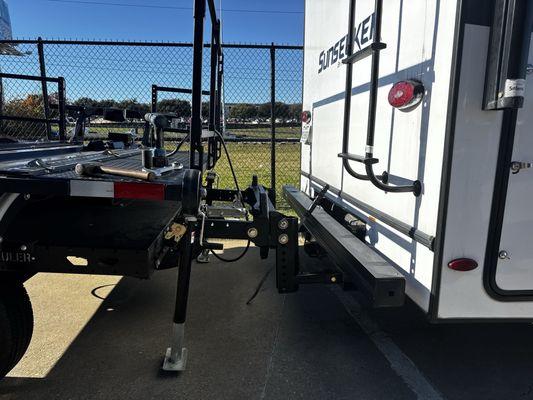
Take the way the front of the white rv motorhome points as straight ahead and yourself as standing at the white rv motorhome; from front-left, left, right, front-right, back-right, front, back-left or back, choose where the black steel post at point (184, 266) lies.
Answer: back-left

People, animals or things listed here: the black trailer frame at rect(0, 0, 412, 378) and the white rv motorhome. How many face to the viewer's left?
0

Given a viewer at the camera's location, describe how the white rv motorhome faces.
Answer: facing away from the viewer and to the right of the viewer

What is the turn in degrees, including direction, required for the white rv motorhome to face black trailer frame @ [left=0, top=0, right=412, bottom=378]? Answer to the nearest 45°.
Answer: approximately 135° to its left

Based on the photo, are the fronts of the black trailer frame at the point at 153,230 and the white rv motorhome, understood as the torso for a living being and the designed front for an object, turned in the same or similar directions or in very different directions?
same or similar directions

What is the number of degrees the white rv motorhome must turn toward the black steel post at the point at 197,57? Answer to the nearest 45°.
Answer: approximately 135° to its left

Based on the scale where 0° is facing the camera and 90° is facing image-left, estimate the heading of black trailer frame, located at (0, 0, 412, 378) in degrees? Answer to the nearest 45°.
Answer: approximately 270°

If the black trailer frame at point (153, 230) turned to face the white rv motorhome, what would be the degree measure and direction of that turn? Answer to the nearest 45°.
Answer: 0° — it already faces it
